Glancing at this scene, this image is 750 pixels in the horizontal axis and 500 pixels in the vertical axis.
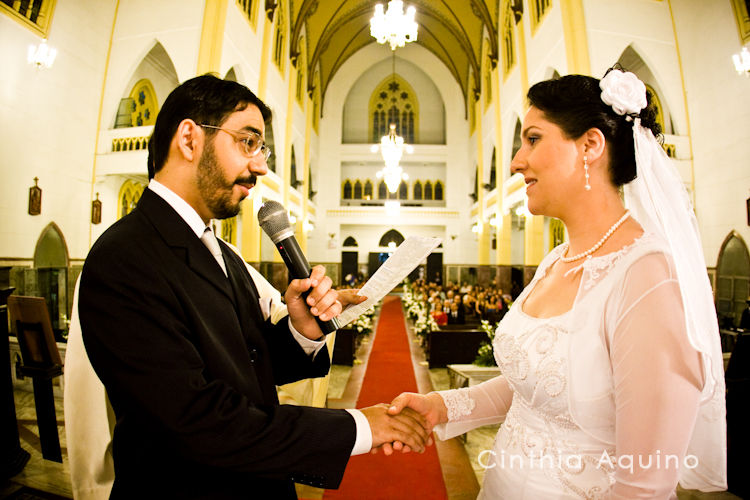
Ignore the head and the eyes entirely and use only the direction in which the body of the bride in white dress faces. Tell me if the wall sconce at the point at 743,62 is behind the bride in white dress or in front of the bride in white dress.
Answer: behind

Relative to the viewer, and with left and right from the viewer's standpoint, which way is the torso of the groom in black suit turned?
facing to the right of the viewer

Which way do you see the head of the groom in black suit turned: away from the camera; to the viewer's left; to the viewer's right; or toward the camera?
to the viewer's right

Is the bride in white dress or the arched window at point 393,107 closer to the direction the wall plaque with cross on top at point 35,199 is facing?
the bride in white dress

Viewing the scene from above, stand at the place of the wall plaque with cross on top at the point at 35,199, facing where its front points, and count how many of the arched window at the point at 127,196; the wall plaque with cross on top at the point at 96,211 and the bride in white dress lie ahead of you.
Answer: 1

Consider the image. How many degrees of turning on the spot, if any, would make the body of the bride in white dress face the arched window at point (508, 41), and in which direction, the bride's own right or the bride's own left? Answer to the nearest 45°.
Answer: approximately 135° to the bride's own right

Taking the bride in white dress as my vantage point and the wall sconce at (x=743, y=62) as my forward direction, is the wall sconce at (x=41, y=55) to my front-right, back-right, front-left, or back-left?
back-left

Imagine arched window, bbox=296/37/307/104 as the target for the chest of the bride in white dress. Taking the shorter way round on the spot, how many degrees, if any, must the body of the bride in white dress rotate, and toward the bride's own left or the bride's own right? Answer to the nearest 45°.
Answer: approximately 90° to the bride's own right

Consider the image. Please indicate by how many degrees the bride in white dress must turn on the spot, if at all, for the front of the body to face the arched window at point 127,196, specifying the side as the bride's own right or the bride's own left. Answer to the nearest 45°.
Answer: approximately 45° to the bride's own right

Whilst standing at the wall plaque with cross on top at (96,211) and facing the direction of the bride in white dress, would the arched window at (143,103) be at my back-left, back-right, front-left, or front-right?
back-left
